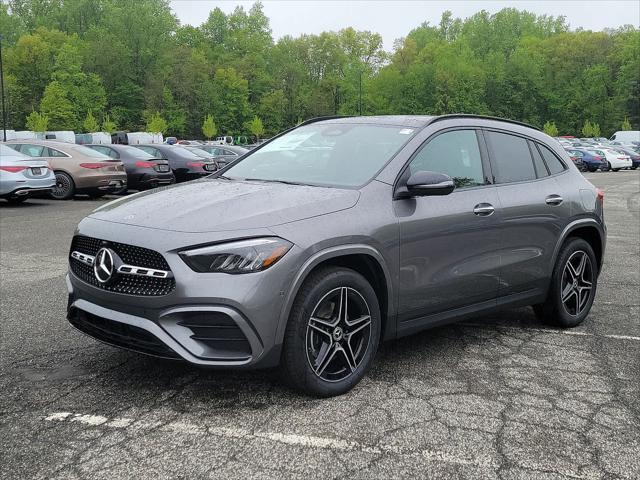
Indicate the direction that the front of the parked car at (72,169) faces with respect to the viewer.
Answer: facing away from the viewer and to the left of the viewer

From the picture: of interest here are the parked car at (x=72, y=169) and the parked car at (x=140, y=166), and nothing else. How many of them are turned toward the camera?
0

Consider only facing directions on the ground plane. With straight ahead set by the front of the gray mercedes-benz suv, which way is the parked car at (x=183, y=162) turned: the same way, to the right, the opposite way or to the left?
to the right

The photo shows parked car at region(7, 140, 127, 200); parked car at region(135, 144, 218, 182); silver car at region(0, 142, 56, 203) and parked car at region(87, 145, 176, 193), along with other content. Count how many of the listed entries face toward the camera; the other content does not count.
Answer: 0

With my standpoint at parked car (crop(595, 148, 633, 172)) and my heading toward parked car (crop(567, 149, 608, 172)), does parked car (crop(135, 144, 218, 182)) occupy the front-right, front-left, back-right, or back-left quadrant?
front-left

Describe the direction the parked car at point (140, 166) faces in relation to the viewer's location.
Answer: facing away from the viewer and to the left of the viewer

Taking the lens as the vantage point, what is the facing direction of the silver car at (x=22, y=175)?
facing away from the viewer and to the left of the viewer

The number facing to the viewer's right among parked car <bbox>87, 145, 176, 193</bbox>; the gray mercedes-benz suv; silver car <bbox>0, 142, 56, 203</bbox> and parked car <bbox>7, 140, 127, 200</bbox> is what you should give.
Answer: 0

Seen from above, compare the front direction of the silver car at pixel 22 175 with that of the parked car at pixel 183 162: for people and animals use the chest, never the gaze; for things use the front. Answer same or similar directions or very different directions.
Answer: same or similar directions

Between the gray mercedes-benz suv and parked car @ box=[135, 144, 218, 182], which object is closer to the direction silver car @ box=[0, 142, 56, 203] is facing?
the parked car

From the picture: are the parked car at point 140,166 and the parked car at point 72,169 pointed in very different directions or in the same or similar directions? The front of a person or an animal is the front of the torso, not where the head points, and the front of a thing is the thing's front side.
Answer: same or similar directions

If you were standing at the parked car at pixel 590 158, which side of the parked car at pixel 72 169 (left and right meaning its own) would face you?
right

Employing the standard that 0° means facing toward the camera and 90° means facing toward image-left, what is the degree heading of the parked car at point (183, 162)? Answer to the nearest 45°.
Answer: approximately 135°

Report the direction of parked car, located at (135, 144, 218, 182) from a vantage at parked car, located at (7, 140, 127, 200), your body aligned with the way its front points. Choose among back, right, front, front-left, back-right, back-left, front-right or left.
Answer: right

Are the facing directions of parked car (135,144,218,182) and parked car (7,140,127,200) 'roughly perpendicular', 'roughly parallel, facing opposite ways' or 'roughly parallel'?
roughly parallel

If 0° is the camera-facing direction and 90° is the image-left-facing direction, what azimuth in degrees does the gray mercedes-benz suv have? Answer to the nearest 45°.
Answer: approximately 45°
